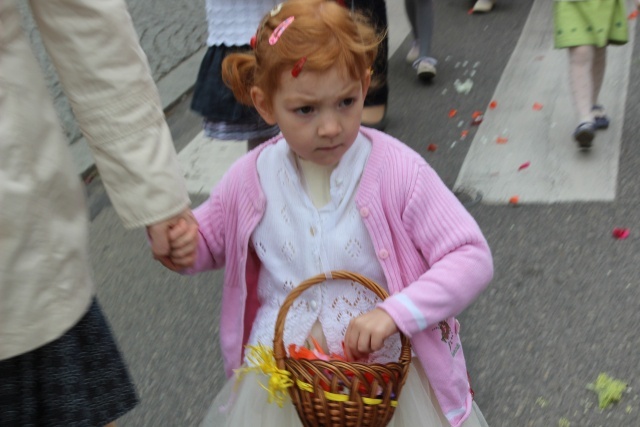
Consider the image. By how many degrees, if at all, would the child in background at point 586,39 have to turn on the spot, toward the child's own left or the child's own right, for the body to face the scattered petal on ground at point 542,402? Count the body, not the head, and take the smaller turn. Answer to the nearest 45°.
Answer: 0° — they already face it

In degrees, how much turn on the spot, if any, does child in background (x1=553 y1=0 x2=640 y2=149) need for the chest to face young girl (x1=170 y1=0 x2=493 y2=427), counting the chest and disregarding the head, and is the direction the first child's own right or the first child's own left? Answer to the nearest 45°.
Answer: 0° — they already face them

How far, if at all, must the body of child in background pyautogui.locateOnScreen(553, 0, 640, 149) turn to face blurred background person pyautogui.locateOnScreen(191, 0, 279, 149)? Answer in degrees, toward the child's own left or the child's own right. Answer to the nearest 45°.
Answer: approximately 45° to the child's own right

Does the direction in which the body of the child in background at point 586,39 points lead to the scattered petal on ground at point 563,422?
yes

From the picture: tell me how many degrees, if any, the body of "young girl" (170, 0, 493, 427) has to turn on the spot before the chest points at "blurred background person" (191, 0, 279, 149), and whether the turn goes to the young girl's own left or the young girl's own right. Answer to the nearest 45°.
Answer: approximately 180°

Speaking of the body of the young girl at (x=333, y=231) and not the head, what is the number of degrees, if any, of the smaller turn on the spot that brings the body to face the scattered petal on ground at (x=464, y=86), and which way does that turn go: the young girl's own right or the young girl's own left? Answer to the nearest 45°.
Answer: approximately 180°

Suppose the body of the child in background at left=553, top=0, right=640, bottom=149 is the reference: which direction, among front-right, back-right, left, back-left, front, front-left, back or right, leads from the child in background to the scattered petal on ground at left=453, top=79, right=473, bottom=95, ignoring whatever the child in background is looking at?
back-right

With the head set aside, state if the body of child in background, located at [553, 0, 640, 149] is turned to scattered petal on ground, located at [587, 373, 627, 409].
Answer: yes

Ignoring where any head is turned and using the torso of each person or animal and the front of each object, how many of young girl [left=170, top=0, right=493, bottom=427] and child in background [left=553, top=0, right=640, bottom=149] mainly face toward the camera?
2
